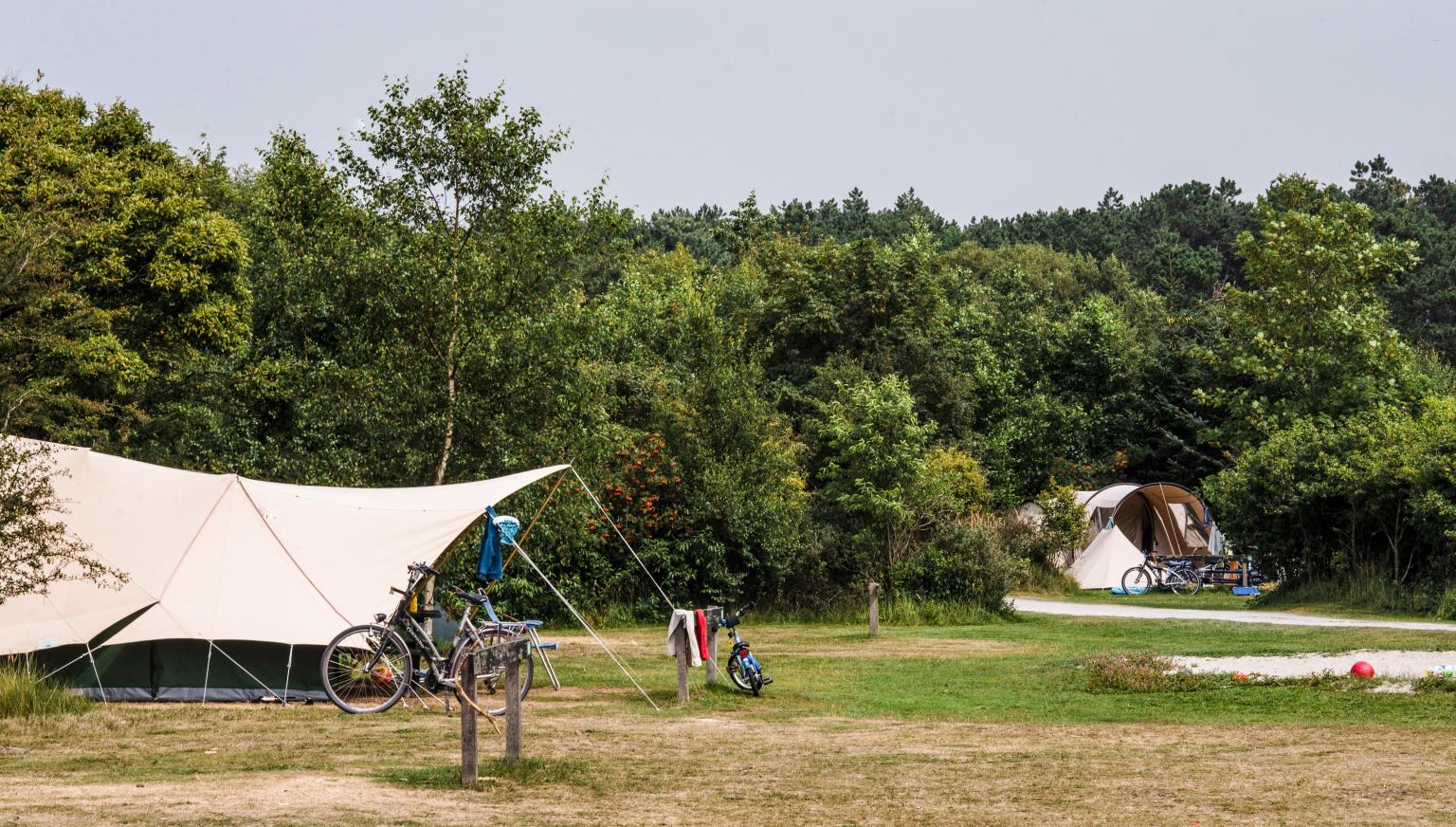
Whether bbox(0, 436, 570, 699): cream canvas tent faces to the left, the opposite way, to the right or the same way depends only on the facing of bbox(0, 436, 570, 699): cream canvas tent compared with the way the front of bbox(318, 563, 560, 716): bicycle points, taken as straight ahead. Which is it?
the opposite way

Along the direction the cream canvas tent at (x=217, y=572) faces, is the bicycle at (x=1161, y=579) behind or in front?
in front

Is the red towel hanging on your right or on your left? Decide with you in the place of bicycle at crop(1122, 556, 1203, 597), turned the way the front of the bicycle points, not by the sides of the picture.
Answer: on your left

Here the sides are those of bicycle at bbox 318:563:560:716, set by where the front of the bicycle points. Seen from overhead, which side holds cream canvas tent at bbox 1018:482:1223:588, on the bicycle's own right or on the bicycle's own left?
on the bicycle's own right

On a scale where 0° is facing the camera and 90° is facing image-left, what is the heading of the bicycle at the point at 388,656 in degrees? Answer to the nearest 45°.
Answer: approximately 90°

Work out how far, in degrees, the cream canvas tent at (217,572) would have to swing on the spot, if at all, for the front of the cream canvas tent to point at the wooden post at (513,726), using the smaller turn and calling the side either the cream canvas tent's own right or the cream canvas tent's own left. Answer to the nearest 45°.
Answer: approximately 90° to the cream canvas tent's own right

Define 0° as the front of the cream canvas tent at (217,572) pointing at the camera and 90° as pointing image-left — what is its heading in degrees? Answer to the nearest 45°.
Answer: approximately 270°

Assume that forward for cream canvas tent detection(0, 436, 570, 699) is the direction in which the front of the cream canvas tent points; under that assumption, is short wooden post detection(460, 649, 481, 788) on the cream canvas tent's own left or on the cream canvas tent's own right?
on the cream canvas tent's own right

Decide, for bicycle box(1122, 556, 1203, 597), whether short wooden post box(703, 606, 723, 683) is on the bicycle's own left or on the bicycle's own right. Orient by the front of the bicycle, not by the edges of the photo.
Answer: on the bicycle's own left

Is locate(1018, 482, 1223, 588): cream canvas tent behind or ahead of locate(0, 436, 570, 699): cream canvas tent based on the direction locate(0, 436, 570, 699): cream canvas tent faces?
ahead

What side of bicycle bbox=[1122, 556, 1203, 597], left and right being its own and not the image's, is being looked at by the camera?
left

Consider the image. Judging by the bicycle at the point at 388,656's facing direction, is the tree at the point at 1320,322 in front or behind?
behind

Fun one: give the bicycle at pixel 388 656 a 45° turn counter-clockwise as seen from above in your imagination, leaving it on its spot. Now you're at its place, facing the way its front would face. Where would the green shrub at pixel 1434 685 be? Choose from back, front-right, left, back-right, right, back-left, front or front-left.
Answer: back-left

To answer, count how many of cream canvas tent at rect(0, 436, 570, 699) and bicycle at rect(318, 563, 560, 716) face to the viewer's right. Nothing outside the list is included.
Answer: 1
